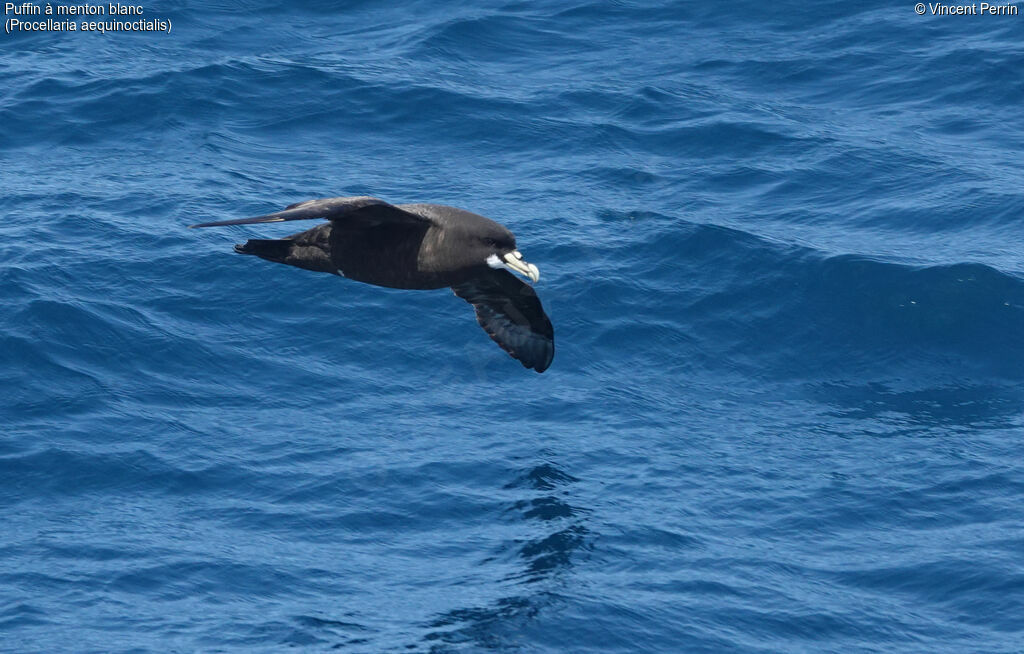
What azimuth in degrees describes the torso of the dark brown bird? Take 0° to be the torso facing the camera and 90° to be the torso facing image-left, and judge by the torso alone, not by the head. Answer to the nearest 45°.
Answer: approximately 270°
